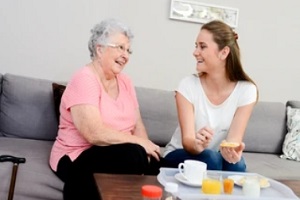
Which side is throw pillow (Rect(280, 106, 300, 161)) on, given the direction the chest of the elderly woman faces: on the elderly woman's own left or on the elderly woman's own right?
on the elderly woman's own left

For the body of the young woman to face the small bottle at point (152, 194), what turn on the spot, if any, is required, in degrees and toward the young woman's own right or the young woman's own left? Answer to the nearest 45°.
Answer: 0° — they already face it

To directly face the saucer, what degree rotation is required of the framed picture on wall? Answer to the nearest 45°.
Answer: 0° — it already faces it

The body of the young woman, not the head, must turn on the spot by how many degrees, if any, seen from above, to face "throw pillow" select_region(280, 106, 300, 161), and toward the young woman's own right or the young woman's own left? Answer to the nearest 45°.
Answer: approximately 135° to the young woman's own left

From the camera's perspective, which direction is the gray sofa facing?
toward the camera

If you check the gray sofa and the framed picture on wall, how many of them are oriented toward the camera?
2

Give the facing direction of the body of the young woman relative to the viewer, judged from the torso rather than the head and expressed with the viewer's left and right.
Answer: facing the viewer

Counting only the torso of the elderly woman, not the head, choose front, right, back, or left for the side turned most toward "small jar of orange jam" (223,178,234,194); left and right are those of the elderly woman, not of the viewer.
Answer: front

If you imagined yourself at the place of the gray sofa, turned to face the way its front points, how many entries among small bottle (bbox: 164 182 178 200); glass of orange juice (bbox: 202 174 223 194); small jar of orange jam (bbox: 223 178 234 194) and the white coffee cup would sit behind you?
0

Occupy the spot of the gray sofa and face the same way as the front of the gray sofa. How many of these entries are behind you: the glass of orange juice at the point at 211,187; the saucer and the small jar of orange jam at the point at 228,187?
0

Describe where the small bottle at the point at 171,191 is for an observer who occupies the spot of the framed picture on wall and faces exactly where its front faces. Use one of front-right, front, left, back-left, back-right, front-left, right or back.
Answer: front

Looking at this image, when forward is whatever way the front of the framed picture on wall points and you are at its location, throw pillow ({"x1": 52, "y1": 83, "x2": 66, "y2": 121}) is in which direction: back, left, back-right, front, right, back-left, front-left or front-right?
front-right

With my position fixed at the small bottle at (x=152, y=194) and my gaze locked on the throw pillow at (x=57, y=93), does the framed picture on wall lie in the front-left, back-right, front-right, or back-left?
front-right

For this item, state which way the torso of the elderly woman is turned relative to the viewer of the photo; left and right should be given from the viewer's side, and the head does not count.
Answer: facing the viewer and to the right of the viewer

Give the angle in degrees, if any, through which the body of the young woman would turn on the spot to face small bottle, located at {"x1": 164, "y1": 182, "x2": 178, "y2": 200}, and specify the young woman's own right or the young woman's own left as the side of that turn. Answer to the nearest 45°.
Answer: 0° — they already face it

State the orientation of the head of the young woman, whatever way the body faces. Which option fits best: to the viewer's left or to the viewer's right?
to the viewer's left
